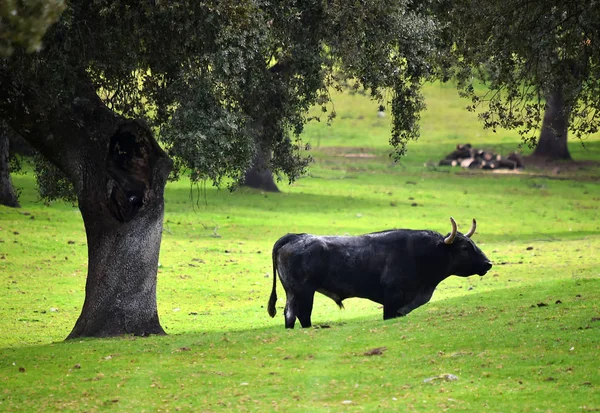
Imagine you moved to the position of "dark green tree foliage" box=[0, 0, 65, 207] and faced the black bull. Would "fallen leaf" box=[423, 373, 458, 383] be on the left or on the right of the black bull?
right

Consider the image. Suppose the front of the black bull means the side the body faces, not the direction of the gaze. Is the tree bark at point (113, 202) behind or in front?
behind

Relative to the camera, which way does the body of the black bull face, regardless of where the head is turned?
to the viewer's right

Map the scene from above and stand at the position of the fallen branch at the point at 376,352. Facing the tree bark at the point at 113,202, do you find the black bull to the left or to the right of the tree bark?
right

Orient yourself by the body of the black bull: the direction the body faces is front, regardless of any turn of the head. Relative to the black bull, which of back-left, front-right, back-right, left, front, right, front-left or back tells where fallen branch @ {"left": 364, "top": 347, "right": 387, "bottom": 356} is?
right

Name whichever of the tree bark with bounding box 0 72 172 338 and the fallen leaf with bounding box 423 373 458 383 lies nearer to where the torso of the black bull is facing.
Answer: the fallen leaf

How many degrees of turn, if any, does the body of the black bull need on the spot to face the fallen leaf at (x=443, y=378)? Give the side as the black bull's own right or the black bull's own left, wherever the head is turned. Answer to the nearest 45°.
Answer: approximately 90° to the black bull's own right

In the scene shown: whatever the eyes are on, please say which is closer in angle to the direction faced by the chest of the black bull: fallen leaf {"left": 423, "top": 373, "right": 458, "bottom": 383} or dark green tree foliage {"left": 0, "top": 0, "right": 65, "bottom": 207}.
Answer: the fallen leaf
